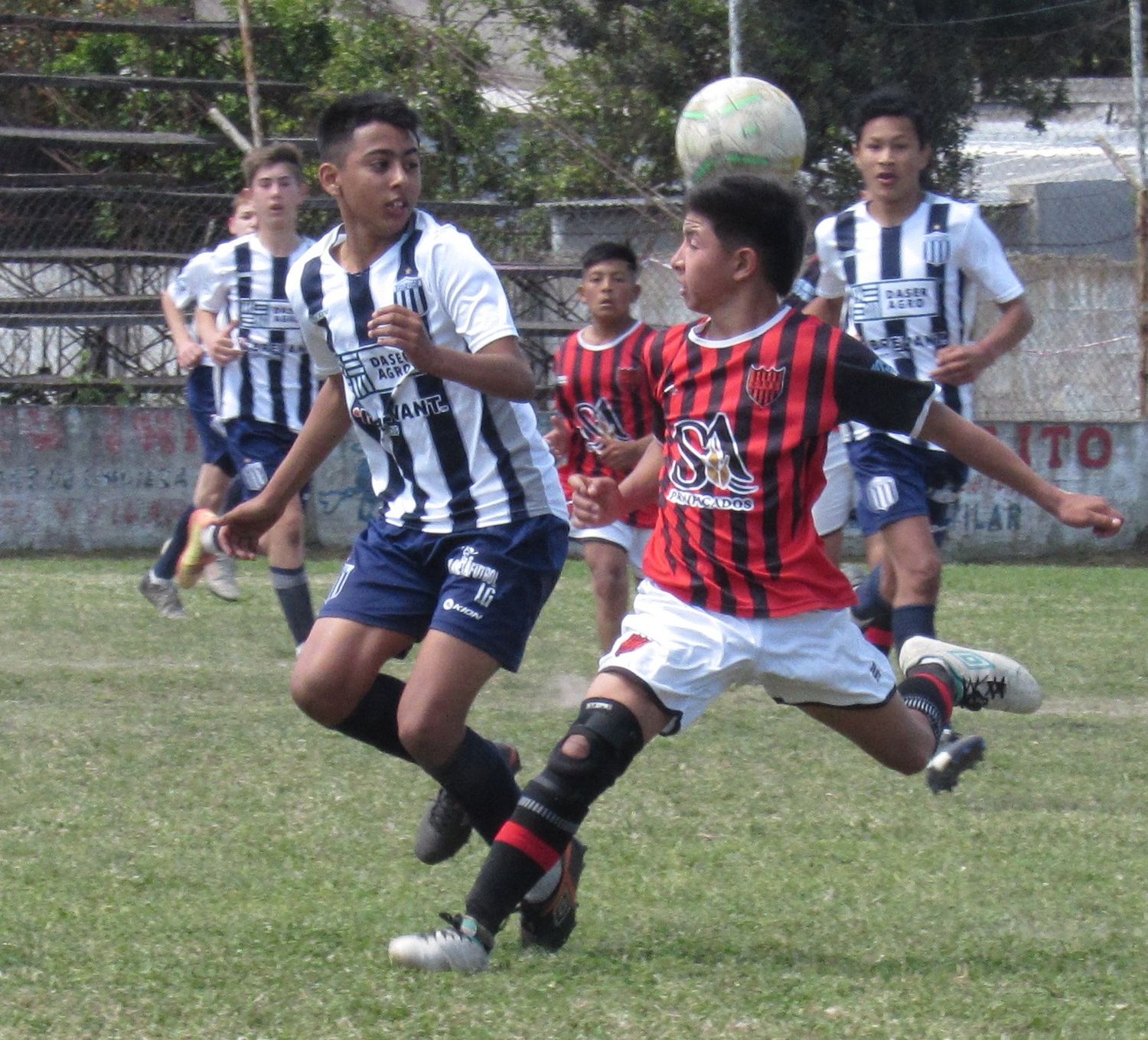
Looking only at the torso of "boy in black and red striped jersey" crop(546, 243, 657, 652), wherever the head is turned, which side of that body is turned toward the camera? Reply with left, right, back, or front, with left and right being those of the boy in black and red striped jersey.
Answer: front

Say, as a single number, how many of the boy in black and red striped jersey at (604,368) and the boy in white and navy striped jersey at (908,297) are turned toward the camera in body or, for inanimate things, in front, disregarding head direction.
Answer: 2

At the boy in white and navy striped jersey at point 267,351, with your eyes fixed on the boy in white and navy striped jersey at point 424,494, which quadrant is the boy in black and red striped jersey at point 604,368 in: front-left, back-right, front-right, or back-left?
front-left

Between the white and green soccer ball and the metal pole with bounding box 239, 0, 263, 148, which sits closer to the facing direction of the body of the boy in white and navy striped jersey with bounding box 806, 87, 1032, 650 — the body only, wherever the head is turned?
the white and green soccer ball

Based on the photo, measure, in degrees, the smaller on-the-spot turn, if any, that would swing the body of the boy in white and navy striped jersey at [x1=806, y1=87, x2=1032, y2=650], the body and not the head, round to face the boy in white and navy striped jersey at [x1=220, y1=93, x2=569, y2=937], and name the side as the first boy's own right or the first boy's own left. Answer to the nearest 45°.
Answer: approximately 45° to the first boy's own right

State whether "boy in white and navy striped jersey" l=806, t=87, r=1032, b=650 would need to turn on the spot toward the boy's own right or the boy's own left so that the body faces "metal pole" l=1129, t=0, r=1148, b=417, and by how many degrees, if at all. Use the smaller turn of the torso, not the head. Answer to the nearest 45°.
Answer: approximately 180°

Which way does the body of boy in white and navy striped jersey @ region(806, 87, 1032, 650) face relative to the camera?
toward the camera

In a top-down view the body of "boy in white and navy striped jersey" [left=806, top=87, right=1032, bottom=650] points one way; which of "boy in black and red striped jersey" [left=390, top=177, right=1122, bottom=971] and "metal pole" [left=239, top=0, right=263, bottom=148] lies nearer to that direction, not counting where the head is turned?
the boy in black and red striped jersey

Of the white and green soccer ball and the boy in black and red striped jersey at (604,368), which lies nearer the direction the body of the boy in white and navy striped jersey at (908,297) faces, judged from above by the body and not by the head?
the white and green soccer ball

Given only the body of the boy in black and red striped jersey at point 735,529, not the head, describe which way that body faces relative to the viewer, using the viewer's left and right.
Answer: facing the viewer and to the left of the viewer

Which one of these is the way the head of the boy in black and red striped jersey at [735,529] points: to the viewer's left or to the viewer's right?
to the viewer's left
